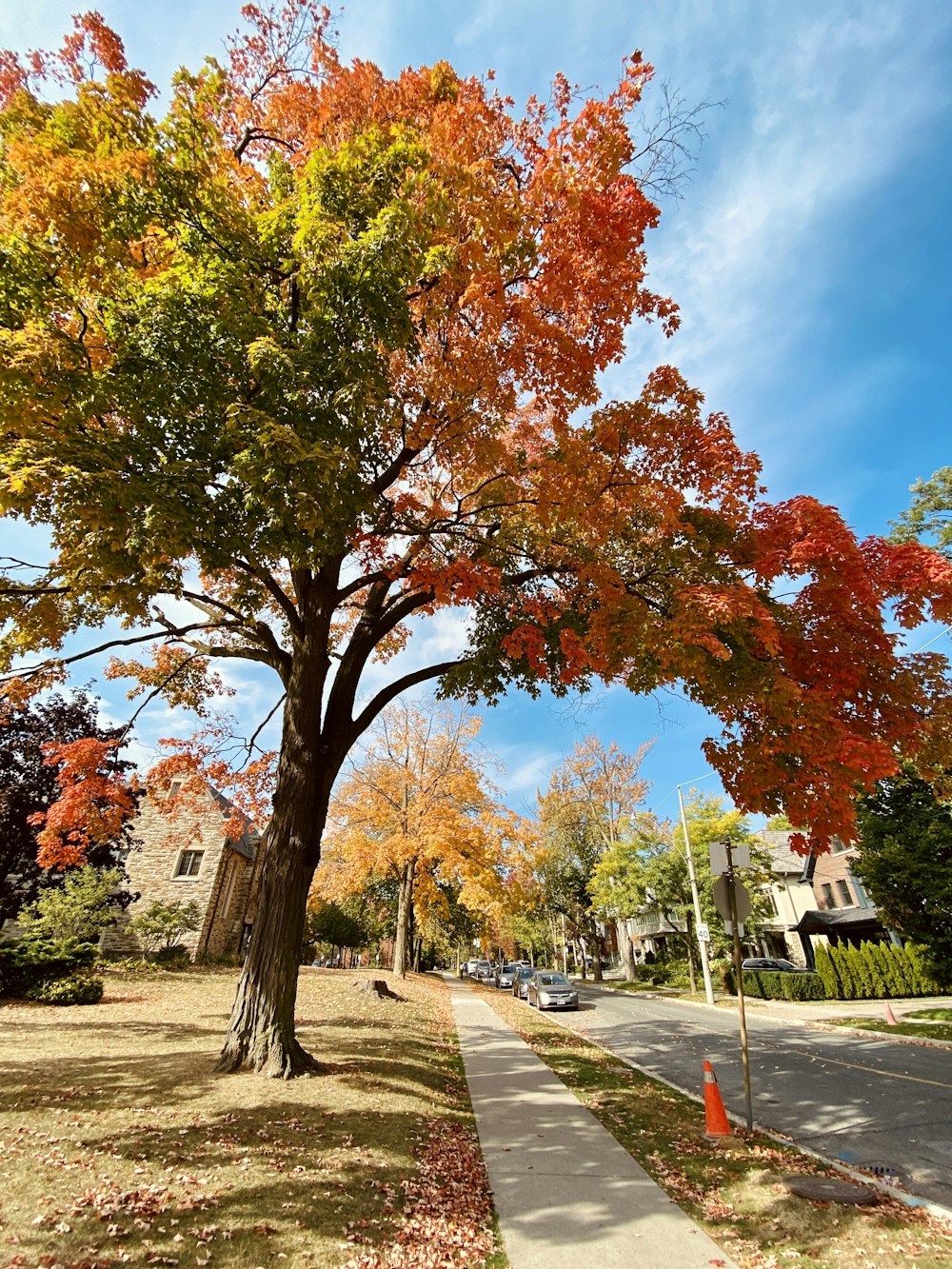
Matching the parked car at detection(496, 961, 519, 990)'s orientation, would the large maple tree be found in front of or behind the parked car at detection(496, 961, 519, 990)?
in front

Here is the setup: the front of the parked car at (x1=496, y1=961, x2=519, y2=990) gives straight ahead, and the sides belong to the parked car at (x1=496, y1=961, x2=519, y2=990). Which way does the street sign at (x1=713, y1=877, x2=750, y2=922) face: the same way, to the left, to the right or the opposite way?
the opposite way

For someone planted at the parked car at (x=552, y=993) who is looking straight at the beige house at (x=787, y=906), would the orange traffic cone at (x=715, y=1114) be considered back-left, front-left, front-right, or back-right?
back-right

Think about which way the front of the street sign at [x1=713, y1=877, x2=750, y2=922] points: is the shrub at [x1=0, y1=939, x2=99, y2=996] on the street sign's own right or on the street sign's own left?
on the street sign's own left

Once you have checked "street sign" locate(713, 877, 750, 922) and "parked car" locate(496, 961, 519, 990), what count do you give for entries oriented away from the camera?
1

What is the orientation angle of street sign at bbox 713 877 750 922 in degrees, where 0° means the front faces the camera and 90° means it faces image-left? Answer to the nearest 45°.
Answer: approximately 180°

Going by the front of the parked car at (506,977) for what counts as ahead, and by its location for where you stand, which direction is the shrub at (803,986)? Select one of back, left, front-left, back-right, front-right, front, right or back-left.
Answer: front-left

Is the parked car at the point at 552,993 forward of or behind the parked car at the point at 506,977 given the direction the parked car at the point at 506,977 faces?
forward

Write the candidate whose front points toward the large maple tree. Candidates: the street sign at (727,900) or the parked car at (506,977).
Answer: the parked car

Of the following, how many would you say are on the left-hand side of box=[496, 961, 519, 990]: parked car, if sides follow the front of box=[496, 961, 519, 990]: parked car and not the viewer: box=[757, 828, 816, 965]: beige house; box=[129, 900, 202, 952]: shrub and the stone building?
1

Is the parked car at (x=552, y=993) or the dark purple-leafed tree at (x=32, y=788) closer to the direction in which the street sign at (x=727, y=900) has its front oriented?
the parked car
